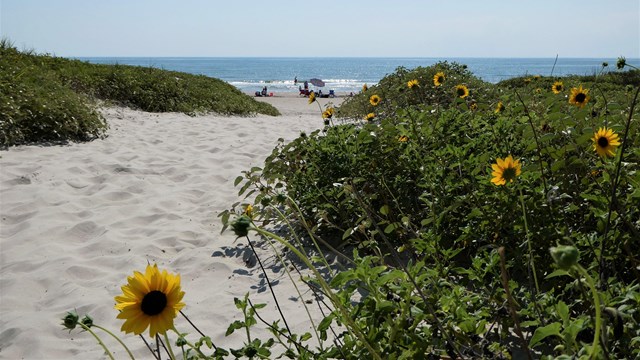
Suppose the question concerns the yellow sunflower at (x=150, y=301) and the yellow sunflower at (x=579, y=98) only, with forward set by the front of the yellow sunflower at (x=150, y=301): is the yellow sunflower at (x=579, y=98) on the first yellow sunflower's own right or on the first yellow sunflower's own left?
on the first yellow sunflower's own left

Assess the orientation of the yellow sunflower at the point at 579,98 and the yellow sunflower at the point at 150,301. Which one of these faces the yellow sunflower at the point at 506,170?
the yellow sunflower at the point at 579,98

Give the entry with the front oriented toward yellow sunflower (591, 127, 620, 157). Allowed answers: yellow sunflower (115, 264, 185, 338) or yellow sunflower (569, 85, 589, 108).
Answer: yellow sunflower (569, 85, 589, 108)

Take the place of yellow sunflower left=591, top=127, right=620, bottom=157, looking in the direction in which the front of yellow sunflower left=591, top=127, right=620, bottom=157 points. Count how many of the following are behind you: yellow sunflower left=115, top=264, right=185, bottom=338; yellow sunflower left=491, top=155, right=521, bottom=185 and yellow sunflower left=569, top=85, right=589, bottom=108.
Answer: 1

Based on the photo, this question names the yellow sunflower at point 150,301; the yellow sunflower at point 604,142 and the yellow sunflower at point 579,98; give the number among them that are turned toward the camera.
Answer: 3

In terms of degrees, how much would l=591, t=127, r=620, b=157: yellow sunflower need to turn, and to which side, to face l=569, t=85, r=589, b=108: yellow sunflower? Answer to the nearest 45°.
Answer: approximately 180°

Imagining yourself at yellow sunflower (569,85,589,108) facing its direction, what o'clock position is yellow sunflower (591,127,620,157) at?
yellow sunflower (591,127,620,157) is roughly at 12 o'clock from yellow sunflower (569,85,589,108).

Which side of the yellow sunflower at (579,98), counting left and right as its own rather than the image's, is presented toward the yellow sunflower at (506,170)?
front

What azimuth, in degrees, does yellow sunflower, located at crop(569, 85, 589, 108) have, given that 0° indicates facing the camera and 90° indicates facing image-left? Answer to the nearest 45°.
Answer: approximately 0°

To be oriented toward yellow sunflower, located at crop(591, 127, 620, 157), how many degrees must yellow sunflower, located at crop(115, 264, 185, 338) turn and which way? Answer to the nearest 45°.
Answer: approximately 90° to its left

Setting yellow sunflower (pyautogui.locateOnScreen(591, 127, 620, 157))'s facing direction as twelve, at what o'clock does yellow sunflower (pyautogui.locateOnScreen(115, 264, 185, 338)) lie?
yellow sunflower (pyautogui.locateOnScreen(115, 264, 185, 338)) is roughly at 1 o'clock from yellow sunflower (pyautogui.locateOnScreen(591, 127, 620, 157)).
